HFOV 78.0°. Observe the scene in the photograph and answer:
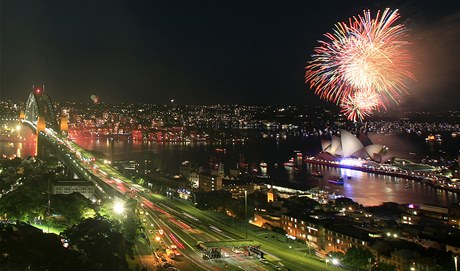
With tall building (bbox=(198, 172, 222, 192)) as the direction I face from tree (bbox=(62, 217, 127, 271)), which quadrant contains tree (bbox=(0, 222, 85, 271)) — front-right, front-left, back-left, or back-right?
back-left

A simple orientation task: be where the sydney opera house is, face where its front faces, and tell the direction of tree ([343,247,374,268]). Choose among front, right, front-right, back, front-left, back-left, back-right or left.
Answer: left
